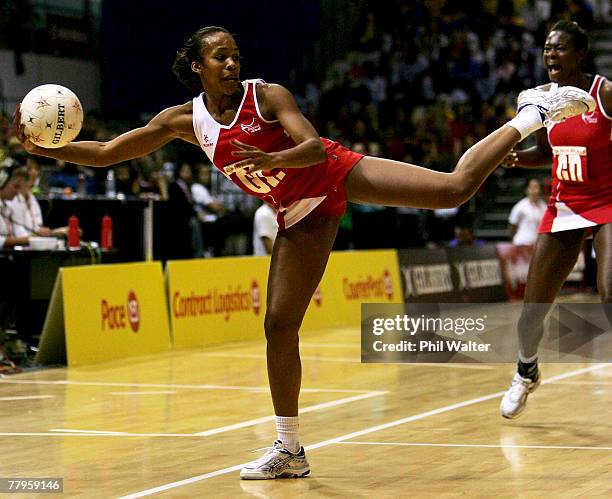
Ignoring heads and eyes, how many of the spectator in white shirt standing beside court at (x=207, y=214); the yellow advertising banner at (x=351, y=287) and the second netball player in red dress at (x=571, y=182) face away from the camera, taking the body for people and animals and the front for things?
0

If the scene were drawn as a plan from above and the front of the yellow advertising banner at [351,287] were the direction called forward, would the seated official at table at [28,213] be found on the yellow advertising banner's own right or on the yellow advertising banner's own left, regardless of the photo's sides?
on the yellow advertising banner's own right

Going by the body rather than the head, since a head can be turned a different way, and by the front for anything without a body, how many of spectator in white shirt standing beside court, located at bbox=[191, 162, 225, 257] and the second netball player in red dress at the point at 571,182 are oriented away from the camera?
0

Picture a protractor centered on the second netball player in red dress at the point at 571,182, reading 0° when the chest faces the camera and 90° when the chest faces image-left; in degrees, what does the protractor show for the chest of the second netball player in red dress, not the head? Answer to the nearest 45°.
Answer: approximately 45°

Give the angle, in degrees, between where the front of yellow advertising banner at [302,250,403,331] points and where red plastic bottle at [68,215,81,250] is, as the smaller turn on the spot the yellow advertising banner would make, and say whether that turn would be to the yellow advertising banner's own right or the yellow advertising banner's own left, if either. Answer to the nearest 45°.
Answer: approximately 45° to the yellow advertising banner's own right

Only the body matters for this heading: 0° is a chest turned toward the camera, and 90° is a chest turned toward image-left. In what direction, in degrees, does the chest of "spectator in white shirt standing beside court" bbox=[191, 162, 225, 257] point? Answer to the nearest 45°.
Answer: approximately 315°

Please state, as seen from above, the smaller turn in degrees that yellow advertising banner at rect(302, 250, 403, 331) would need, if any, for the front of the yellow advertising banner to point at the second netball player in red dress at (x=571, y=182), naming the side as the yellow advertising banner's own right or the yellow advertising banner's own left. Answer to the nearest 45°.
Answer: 0° — it already faces them

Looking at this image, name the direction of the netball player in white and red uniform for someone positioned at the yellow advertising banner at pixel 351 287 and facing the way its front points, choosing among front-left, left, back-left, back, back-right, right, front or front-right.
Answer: front

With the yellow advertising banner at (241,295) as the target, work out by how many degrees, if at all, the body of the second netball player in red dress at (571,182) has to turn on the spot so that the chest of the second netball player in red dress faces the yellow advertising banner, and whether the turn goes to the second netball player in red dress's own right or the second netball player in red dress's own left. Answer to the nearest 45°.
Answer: approximately 90° to the second netball player in red dress's own right

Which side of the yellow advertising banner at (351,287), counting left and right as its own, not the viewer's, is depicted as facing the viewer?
front

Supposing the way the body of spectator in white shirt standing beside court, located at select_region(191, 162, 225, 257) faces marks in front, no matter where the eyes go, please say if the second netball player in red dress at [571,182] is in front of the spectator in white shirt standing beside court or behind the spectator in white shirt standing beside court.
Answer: in front

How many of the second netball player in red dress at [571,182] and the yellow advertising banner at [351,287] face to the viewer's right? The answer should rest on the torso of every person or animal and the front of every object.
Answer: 0
